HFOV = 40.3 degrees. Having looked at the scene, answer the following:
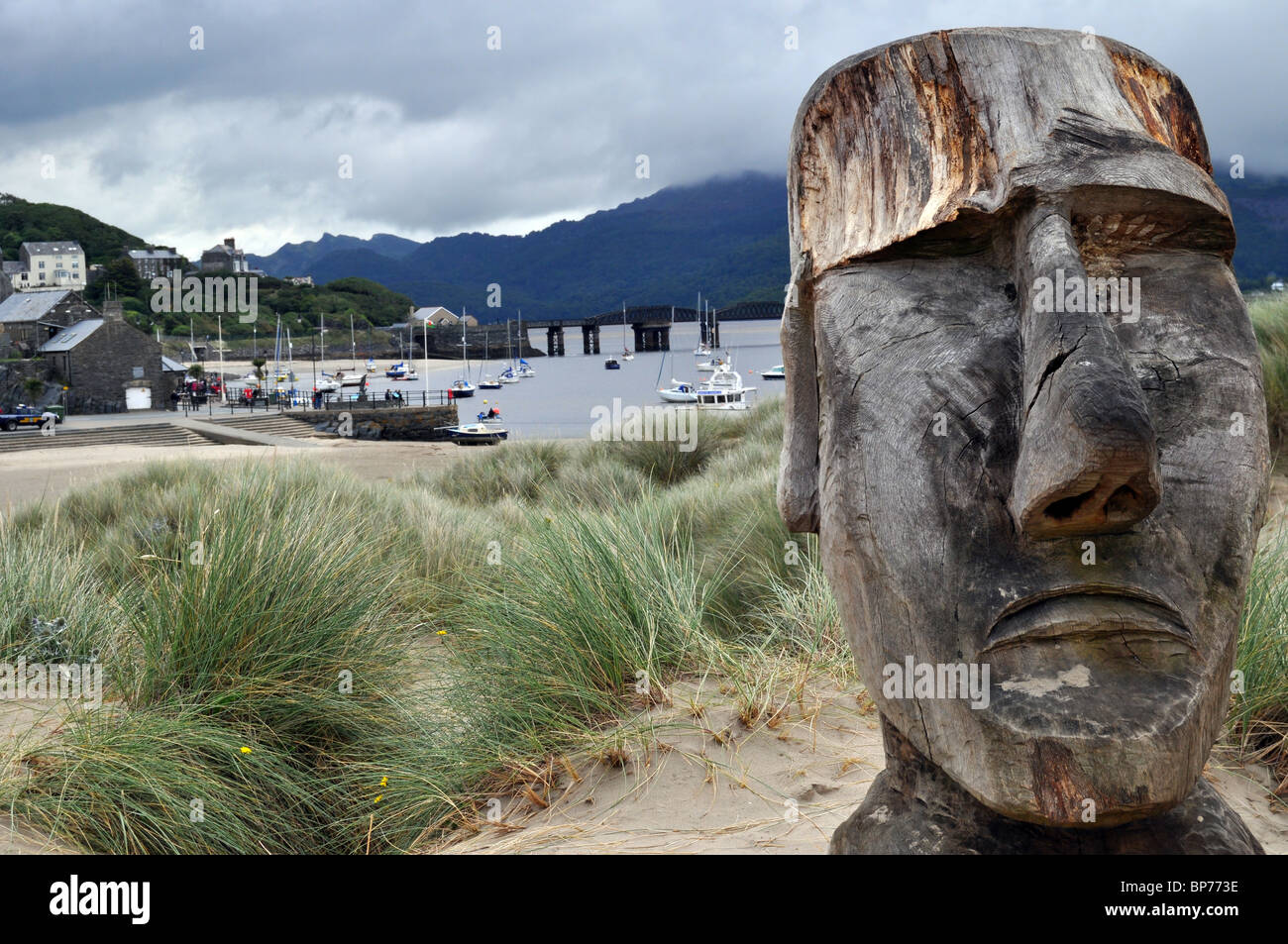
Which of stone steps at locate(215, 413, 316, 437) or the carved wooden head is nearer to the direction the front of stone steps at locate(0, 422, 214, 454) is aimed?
the carved wooden head

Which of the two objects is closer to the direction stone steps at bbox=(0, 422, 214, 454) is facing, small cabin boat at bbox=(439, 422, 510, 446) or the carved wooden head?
the carved wooden head

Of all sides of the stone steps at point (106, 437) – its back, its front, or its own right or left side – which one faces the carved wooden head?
front

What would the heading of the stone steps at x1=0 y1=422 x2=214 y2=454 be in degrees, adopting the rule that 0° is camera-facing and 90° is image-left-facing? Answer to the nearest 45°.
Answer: approximately 0°

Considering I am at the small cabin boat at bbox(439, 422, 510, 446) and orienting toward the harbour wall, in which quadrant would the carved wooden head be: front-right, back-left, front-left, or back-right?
back-left

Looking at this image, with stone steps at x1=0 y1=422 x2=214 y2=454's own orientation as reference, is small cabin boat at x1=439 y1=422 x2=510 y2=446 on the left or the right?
on its left

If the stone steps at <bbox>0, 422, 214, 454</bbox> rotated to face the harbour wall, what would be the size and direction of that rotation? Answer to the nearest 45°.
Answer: approximately 135° to its left

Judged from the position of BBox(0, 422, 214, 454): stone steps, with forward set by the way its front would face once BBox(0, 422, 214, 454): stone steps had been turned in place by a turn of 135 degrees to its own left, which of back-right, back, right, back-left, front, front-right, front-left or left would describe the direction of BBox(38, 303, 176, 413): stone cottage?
front-left
